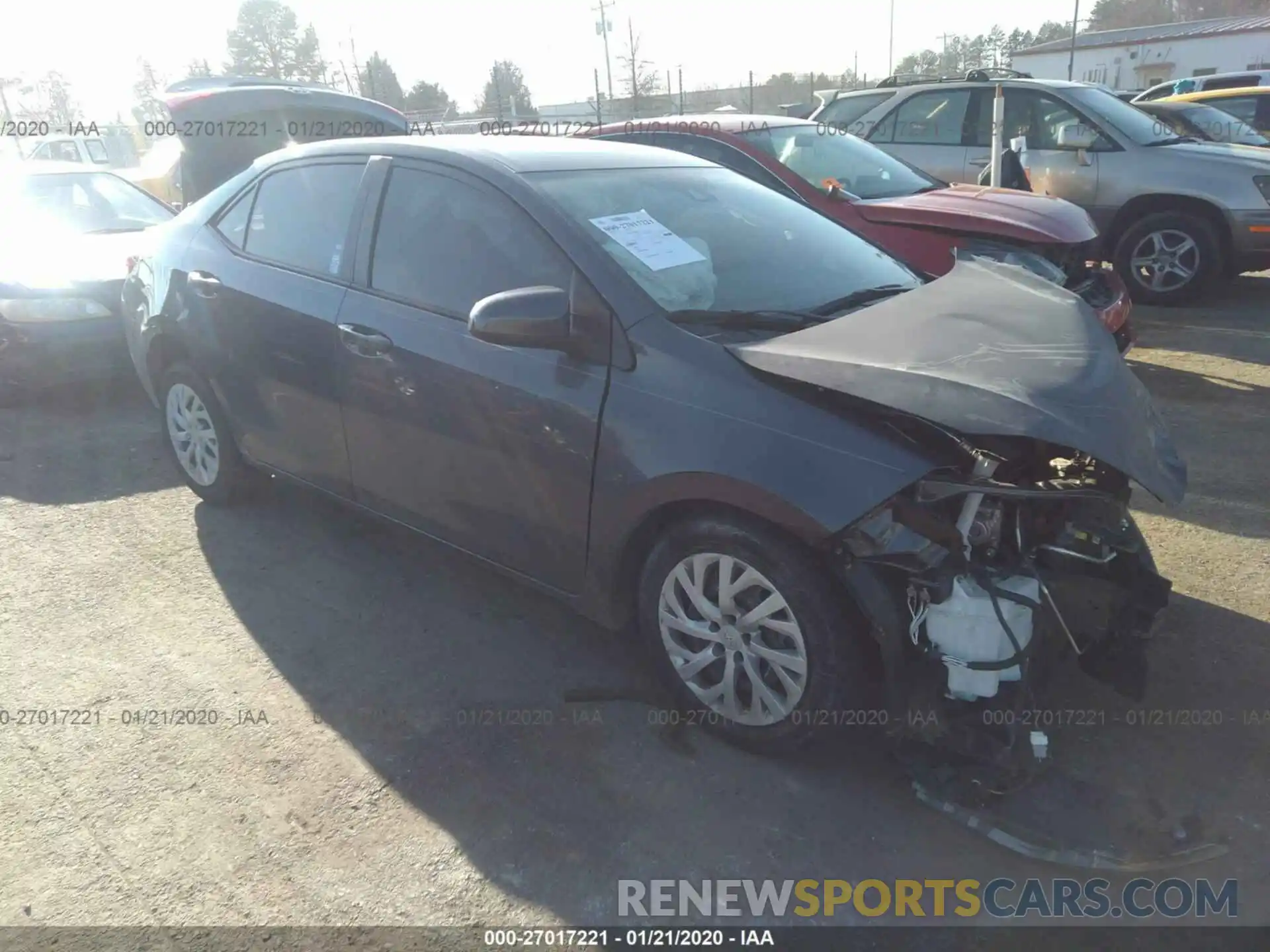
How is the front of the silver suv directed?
to the viewer's right

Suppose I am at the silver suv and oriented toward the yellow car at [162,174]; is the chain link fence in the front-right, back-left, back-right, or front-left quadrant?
front-right

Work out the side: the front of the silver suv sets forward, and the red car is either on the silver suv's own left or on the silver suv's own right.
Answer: on the silver suv's own right

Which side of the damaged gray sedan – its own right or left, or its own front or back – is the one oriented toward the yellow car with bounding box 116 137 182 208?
back

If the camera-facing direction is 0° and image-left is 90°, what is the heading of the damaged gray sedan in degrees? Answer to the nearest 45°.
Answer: approximately 315°

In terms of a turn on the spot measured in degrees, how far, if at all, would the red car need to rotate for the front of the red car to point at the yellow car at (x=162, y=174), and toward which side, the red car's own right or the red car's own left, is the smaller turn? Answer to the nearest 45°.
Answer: approximately 180°

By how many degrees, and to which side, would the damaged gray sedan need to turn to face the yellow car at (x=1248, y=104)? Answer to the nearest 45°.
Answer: approximately 90° to its left

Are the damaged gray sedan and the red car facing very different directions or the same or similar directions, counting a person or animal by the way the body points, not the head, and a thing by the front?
same or similar directions

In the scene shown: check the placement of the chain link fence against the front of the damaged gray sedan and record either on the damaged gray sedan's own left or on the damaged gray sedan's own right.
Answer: on the damaged gray sedan's own left

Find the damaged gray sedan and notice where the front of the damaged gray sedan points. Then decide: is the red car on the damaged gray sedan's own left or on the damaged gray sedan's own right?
on the damaged gray sedan's own left

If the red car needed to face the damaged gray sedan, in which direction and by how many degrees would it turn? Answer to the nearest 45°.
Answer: approximately 45° to its right

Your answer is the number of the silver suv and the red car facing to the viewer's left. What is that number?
0
